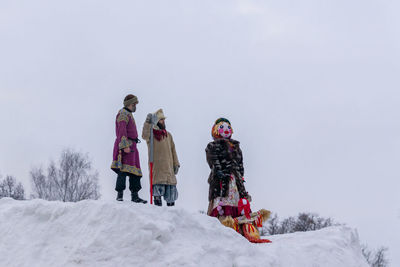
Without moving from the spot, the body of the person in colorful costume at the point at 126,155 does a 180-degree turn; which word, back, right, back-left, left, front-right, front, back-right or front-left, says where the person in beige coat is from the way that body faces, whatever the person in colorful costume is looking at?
back-right
